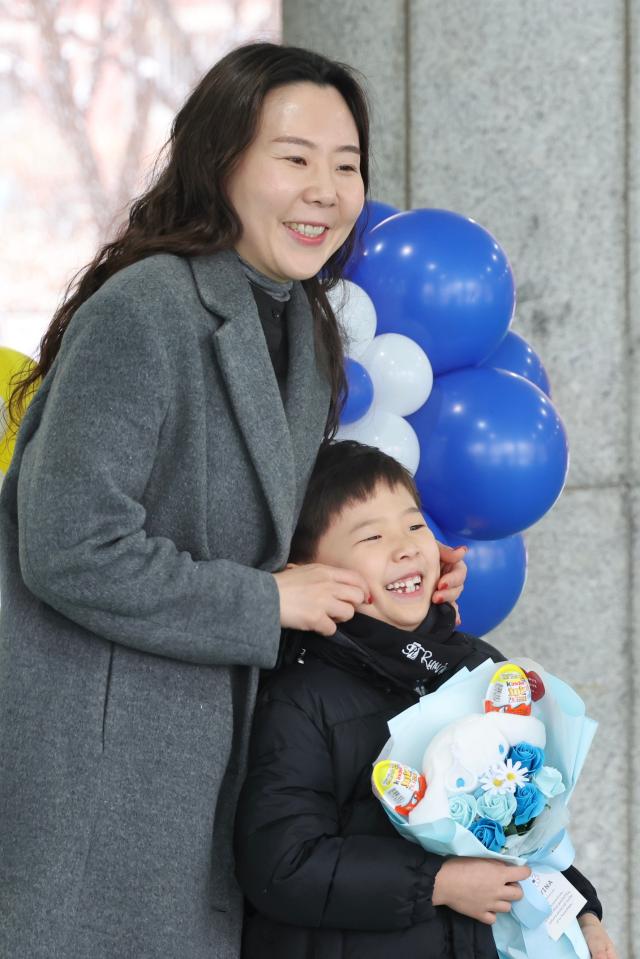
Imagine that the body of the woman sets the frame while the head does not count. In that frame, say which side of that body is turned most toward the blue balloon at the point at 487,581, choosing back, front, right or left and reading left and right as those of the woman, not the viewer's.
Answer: left

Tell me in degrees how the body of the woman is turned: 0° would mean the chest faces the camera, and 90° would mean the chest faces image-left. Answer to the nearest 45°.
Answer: approximately 315°

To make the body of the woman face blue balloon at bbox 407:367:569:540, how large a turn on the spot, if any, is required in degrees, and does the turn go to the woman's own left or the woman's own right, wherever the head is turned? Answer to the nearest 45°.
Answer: approximately 90° to the woman's own left

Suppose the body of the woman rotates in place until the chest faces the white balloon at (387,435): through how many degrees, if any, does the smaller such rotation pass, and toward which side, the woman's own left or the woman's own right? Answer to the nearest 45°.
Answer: approximately 90° to the woman's own left

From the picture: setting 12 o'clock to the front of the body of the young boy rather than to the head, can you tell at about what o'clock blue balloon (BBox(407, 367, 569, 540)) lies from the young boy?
The blue balloon is roughly at 8 o'clock from the young boy.

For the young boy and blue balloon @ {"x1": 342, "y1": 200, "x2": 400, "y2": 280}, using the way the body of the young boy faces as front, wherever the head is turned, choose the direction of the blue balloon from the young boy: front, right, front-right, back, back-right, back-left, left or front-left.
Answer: back-left

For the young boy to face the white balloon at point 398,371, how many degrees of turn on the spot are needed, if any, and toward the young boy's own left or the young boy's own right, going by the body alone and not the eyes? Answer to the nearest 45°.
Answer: approximately 135° to the young boy's own left

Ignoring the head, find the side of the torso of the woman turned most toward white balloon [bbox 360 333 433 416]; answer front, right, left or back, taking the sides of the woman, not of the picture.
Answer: left

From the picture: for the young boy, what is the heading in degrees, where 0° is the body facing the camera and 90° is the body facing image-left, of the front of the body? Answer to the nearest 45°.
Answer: approximately 315°

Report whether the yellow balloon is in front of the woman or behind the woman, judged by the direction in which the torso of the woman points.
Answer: behind
